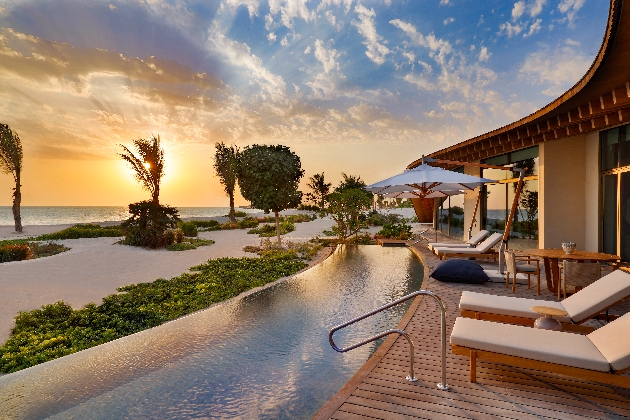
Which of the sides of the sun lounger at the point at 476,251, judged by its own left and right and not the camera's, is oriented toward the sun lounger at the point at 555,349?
left

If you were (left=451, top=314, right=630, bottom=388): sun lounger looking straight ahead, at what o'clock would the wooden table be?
The wooden table is roughly at 3 o'clock from the sun lounger.

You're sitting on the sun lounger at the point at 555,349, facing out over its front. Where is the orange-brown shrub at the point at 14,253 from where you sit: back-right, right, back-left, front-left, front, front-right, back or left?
front

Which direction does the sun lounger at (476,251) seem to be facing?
to the viewer's left

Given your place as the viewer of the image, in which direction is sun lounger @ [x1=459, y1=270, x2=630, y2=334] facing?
facing to the left of the viewer

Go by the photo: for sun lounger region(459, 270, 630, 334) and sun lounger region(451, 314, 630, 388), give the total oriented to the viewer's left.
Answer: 2

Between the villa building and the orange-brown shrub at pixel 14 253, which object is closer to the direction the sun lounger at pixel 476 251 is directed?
the orange-brown shrub

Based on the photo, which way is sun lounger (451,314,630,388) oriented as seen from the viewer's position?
to the viewer's left

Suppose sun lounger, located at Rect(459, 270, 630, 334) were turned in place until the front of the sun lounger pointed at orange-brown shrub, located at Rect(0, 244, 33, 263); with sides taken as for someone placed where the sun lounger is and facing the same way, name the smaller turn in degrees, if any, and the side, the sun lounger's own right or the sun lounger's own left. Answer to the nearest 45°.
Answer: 0° — it already faces it

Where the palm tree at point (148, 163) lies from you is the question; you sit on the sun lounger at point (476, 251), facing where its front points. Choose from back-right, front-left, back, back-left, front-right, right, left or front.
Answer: front

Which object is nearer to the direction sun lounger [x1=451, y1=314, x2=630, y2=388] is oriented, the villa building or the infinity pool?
the infinity pool

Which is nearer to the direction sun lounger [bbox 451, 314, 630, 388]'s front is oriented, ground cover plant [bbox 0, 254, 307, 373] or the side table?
the ground cover plant

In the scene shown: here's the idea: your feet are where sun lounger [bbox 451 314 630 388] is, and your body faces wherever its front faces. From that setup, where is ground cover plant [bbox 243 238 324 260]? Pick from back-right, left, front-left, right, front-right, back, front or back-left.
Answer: front-right

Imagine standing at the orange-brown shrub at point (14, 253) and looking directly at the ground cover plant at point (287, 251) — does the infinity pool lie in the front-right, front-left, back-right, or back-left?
front-right

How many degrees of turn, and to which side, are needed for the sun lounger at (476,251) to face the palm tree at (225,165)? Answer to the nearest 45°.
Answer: approximately 45° to its right

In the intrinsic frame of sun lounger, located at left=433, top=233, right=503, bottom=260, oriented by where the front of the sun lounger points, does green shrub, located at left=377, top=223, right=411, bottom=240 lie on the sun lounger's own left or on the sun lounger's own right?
on the sun lounger's own right

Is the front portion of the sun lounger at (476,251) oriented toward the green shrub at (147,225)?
yes

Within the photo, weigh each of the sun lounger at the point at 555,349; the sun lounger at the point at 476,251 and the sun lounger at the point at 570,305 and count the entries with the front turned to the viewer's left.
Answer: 3

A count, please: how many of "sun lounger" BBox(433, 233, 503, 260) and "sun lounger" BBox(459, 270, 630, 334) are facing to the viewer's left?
2
